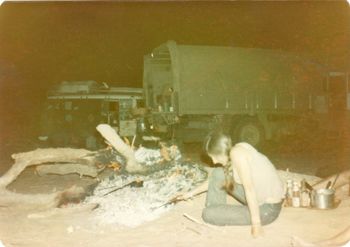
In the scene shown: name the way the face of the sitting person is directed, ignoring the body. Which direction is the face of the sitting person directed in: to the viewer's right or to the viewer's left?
to the viewer's left

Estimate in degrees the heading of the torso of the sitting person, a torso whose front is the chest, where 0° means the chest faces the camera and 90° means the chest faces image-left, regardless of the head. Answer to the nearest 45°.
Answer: approximately 90°

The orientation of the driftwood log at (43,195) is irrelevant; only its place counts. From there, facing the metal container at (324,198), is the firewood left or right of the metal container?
left

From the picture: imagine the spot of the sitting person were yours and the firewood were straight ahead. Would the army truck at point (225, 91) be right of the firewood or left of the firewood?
right

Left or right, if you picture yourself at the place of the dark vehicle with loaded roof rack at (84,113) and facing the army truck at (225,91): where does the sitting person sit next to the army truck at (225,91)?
right

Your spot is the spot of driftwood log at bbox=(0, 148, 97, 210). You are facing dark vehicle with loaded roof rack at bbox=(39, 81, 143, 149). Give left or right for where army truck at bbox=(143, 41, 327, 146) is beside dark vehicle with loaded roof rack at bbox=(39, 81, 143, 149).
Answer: right
